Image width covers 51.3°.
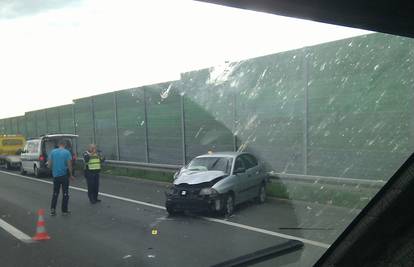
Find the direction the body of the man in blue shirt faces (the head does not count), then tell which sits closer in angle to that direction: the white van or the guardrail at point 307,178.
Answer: the white van

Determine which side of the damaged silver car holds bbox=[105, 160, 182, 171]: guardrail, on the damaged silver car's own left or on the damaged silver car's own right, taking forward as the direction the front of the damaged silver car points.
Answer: on the damaged silver car's own right

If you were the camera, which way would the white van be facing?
facing away from the viewer and to the left of the viewer

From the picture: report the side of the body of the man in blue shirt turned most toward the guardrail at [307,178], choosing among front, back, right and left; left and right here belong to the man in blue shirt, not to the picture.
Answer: right

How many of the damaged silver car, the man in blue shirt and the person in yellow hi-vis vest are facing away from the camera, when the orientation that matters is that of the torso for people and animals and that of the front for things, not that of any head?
1

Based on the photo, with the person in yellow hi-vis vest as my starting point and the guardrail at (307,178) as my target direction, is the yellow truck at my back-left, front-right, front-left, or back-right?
back-left

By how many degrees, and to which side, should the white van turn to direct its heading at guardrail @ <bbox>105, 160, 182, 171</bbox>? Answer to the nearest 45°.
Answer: approximately 180°

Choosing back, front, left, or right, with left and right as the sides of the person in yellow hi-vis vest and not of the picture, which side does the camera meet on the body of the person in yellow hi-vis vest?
front

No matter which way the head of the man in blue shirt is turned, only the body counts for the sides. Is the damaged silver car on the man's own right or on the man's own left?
on the man's own right

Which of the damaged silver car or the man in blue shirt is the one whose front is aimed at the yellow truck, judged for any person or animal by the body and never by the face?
the man in blue shirt

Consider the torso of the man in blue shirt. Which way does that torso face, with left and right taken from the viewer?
facing away from the viewer

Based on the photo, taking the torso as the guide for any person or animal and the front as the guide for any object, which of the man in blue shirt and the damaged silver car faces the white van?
the man in blue shirt

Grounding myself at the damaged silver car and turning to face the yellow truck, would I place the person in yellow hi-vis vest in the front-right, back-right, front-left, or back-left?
front-left

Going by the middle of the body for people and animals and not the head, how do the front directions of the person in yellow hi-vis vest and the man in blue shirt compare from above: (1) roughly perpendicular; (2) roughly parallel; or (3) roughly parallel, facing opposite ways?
roughly parallel, facing opposite ways
